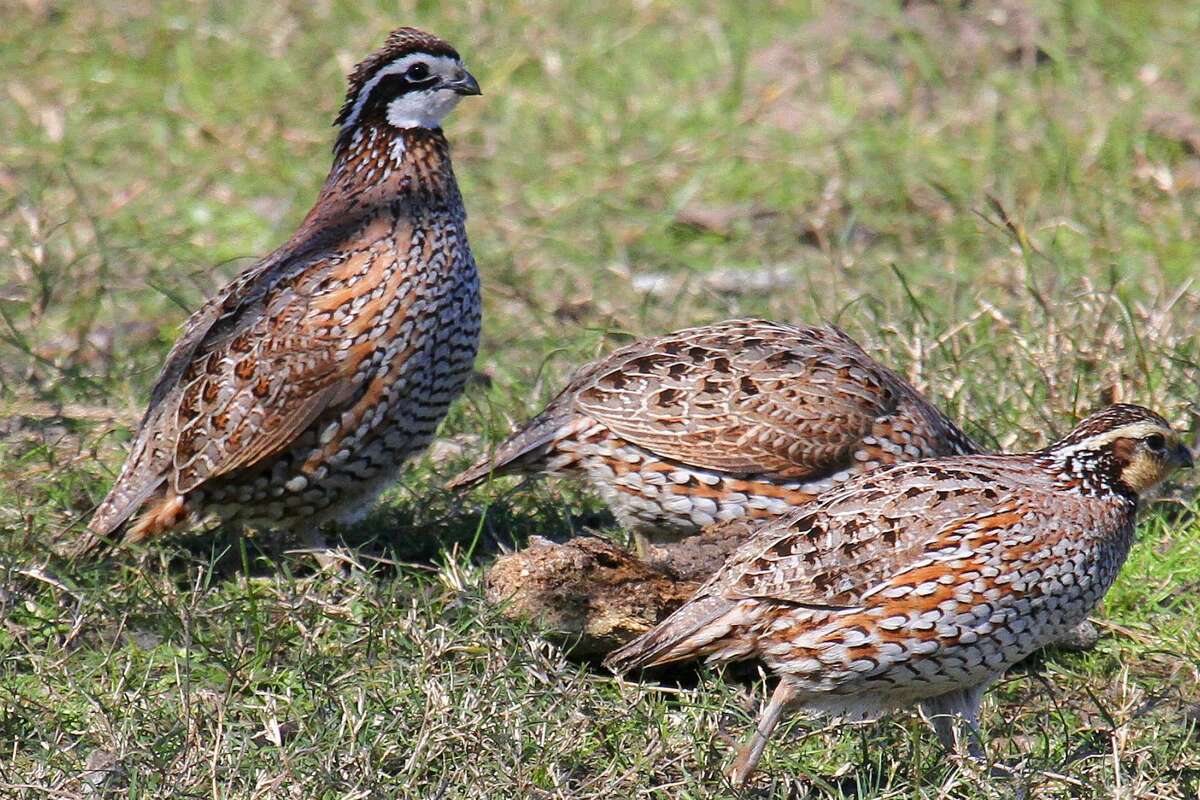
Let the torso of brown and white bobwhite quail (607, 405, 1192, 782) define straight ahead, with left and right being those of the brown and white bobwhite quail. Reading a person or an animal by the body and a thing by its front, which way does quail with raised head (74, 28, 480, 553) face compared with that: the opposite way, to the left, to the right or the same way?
the same way

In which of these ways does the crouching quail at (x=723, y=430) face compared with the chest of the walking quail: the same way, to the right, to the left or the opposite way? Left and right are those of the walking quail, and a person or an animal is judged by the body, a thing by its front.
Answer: the same way

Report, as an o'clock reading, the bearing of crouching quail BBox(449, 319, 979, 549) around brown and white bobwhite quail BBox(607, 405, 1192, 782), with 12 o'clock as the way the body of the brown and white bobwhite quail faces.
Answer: The crouching quail is roughly at 8 o'clock from the brown and white bobwhite quail.

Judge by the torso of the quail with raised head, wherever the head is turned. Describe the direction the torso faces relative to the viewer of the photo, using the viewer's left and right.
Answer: facing to the right of the viewer

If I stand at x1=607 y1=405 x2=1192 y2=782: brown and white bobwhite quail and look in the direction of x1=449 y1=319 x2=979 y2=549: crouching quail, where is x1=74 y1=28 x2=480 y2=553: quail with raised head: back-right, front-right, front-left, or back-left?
front-left

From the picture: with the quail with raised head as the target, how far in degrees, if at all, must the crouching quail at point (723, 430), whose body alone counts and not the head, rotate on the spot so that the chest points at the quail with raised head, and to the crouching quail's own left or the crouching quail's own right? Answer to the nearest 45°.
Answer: approximately 180°

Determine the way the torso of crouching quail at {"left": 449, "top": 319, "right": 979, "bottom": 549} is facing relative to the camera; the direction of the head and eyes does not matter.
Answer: to the viewer's right

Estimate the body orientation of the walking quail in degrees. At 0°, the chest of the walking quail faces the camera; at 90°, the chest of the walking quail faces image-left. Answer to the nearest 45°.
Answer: approximately 270°

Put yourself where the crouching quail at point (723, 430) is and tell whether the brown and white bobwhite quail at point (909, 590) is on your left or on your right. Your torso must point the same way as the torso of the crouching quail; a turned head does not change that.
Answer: on your right

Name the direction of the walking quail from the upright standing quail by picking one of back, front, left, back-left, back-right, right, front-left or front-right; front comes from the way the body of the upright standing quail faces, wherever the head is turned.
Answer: front-right

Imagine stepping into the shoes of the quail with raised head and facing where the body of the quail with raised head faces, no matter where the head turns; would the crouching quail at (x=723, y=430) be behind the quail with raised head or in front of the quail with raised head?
in front

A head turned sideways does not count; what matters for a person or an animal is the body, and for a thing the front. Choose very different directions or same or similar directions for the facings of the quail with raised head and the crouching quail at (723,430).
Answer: same or similar directions

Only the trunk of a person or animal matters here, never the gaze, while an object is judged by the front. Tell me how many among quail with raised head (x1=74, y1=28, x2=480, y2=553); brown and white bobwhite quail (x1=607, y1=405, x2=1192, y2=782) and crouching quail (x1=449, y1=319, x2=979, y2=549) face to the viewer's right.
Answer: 3

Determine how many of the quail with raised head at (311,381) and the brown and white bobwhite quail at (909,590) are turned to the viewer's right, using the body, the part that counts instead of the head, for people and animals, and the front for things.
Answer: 2

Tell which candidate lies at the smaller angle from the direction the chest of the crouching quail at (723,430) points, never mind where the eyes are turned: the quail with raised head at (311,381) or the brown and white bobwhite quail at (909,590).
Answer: the brown and white bobwhite quail

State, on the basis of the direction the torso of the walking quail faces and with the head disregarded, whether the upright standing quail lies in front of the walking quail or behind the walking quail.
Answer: behind
